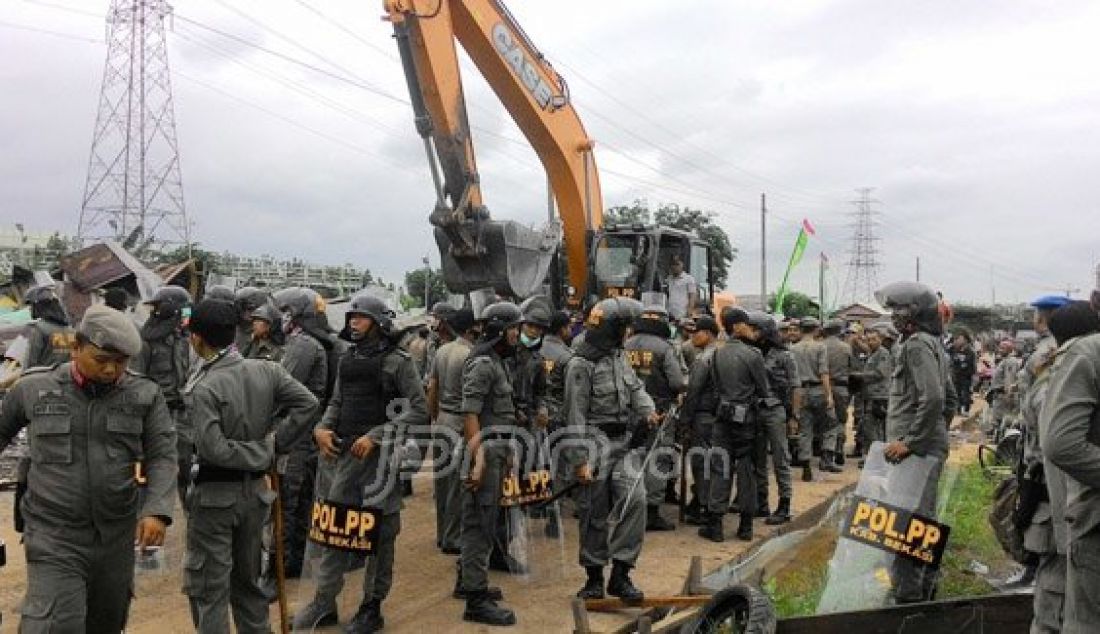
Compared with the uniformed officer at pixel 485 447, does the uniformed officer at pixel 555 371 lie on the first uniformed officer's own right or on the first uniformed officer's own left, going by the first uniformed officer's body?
on the first uniformed officer's own left

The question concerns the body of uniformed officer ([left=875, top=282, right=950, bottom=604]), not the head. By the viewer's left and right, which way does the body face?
facing to the left of the viewer

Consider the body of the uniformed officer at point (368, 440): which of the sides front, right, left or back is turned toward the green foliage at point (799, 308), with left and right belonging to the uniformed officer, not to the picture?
back

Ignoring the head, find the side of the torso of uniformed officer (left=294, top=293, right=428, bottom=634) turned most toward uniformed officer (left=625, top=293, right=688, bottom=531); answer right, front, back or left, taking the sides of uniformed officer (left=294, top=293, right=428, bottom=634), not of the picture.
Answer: back

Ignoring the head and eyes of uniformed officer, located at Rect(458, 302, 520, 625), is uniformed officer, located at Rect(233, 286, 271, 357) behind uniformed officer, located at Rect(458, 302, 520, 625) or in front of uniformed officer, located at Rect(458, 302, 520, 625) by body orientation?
behind

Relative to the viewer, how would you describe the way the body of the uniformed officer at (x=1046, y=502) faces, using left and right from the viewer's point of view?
facing to the left of the viewer

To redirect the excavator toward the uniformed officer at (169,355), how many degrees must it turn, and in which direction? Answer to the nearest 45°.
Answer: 0° — it already faces them

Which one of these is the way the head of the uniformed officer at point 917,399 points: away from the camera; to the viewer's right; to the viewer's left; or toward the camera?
to the viewer's left

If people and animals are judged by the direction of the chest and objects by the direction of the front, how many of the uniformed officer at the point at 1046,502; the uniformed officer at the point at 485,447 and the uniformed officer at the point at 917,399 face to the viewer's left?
2
